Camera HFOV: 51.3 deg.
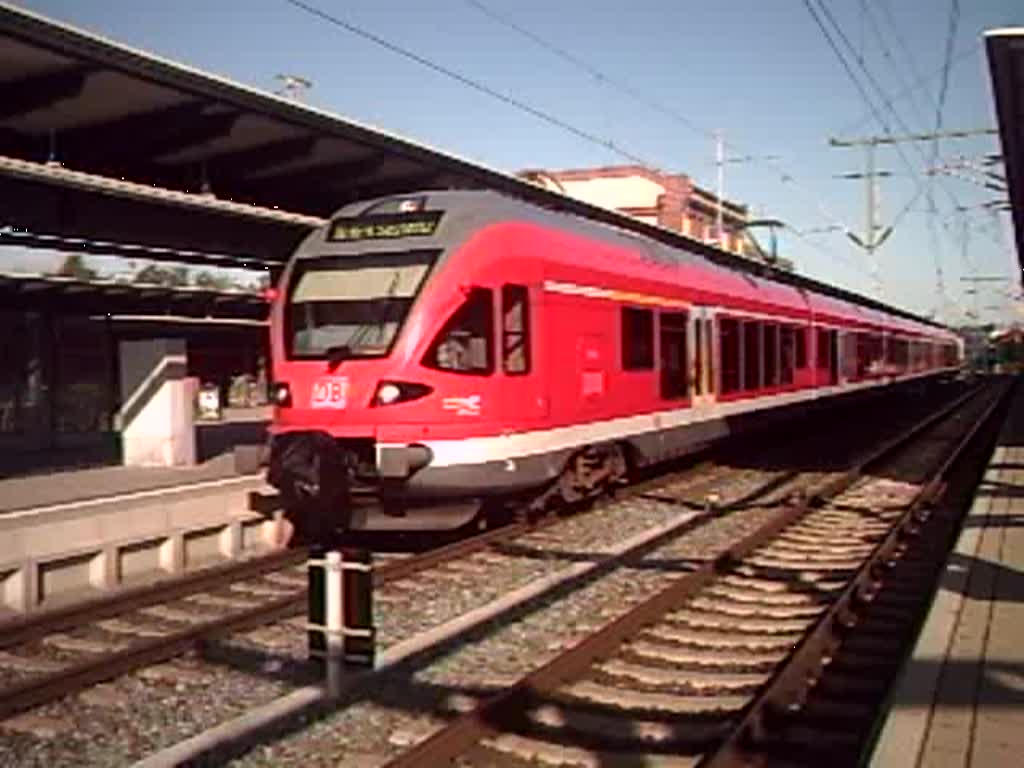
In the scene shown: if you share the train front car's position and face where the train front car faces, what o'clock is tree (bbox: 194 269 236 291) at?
The tree is roughly at 4 o'clock from the train front car.

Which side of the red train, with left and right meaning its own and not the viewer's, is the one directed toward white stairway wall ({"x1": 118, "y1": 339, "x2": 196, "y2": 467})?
front

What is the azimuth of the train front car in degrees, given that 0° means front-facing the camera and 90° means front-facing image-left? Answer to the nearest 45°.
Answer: approximately 45°

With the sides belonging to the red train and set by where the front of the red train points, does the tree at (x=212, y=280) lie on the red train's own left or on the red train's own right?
on the red train's own right

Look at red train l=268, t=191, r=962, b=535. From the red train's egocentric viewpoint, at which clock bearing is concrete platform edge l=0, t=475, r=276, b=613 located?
The concrete platform edge is roughly at 1 o'clock from the red train.

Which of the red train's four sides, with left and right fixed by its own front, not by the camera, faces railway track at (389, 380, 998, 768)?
left

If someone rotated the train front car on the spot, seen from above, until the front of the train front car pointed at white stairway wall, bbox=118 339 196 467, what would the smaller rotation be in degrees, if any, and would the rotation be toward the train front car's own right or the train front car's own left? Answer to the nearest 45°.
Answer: approximately 90° to the train front car's own right

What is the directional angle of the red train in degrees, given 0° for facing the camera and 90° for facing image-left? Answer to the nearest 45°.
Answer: approximately 45°
